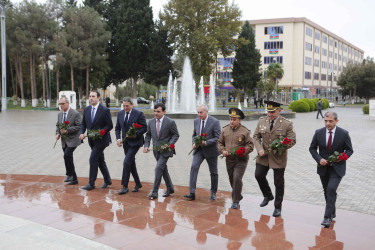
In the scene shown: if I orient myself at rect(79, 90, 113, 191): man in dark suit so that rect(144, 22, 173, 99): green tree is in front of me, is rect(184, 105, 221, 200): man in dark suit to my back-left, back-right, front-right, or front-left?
back-right

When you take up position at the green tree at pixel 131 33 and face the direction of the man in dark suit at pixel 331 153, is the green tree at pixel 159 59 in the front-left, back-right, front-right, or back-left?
front-left

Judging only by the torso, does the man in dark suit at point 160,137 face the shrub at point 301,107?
no

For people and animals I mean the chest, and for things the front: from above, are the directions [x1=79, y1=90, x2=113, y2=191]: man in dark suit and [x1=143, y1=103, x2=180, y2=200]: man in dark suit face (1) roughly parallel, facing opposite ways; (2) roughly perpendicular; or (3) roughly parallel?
roughly parallel

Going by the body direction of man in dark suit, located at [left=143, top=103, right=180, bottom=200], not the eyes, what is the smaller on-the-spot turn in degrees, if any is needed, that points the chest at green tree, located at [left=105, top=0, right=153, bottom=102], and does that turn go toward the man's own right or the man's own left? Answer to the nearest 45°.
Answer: approximately 135° to the man's own right

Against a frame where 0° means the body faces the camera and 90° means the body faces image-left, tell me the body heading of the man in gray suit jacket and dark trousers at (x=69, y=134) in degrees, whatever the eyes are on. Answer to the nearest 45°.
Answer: approximately 45°

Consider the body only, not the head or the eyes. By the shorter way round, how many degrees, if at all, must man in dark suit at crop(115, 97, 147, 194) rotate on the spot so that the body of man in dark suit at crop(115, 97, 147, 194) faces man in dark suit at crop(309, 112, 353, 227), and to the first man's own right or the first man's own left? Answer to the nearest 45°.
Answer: approximately 90° to the first man's own left

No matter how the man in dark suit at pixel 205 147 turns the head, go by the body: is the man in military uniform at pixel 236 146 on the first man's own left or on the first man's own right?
on the first man's own left

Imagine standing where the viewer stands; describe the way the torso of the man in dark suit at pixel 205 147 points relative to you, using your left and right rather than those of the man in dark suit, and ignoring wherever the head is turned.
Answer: facing the viewer and to the left of the viewer

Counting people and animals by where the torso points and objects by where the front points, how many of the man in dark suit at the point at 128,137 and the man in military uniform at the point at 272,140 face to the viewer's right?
0

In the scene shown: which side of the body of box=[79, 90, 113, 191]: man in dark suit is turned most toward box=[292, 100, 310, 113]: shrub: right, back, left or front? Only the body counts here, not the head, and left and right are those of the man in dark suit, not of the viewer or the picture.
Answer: back

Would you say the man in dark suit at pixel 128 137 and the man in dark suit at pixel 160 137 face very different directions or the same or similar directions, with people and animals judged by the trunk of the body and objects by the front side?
same or similar directions

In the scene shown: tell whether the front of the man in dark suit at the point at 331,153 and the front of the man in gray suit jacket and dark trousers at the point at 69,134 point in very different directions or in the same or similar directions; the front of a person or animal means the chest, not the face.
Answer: same or similar directions

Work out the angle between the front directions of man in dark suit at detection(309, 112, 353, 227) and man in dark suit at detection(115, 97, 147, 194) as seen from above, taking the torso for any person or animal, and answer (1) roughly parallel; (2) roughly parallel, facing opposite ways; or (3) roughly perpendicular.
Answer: roughly parallel

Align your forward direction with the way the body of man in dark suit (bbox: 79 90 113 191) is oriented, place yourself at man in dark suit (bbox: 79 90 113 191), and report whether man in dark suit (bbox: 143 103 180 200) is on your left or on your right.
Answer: on your left

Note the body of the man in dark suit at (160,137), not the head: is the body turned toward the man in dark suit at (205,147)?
no

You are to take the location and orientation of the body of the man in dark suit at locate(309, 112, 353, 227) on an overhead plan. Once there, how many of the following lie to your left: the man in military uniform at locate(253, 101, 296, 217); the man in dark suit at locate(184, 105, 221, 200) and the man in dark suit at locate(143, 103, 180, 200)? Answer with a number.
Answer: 0

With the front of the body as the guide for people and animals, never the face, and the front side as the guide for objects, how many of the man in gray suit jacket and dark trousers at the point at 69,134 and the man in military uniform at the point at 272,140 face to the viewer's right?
0

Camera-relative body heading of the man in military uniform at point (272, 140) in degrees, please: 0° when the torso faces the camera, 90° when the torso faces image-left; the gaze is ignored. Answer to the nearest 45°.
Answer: approximately 45°

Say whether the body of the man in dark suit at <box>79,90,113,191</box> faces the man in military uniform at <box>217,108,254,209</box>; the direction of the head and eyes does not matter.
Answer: no

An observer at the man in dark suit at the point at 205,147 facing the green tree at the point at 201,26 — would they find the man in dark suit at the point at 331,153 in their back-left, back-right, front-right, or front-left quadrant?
back-right

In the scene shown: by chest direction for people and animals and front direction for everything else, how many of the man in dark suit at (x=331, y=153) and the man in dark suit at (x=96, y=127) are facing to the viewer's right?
0
